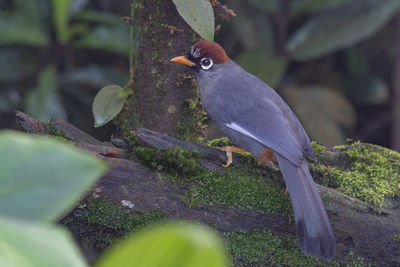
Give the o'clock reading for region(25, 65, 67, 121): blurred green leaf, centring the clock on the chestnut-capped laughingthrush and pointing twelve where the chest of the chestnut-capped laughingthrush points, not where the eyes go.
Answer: The blurred green leaf is roughly at 1 o'clock from the chestnut-capped laughingthrush.

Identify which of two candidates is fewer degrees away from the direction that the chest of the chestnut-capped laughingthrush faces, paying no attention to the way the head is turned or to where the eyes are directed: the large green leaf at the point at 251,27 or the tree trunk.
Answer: the tree trunk

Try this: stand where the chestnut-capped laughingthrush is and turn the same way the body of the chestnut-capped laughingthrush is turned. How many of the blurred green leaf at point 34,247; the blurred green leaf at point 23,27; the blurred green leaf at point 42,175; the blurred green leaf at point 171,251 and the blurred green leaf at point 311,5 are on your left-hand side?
3

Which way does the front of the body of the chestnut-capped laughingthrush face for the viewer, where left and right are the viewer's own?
facing to the left of the viewer

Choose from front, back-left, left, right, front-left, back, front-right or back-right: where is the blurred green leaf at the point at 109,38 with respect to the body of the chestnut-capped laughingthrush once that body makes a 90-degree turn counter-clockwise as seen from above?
back-right

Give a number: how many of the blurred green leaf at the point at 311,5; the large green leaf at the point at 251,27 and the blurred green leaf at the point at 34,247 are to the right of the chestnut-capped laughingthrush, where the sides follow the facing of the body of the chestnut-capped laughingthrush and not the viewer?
2

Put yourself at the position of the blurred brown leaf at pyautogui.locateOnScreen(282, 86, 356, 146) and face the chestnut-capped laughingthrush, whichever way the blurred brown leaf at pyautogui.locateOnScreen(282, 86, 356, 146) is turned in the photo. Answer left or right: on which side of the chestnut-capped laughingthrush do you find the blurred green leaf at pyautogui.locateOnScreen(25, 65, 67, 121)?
right

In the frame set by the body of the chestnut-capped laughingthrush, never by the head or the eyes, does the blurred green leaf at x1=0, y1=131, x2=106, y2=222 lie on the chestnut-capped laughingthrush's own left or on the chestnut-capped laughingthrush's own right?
on the chestnut-capped laughingthrush's own left

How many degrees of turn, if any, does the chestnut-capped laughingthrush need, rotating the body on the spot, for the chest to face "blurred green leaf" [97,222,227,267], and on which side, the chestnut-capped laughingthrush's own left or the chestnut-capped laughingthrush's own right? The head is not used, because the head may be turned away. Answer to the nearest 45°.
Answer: approximately 90° to the chestnut-capped laughingthrush's own left

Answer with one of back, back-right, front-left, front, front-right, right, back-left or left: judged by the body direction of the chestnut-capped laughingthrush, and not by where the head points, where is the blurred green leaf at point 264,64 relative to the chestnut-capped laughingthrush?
right

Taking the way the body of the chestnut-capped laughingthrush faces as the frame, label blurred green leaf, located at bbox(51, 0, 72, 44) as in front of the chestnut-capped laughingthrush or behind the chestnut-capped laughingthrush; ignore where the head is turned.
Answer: in front

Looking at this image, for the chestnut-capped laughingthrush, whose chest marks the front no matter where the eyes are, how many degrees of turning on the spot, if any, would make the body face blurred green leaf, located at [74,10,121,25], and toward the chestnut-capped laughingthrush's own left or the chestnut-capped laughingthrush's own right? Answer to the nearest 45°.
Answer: approximately 45° to the chestnut-capped laughingthrush's own right

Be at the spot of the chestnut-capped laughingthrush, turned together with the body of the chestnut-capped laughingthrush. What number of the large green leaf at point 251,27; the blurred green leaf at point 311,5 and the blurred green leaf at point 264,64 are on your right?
3

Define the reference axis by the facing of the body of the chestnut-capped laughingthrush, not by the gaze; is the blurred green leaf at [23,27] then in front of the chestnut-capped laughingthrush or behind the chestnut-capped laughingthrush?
in front

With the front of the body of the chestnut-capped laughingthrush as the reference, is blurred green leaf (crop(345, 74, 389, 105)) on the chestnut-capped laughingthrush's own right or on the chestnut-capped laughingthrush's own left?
on the chestnut-capped laughingthrush's own right
